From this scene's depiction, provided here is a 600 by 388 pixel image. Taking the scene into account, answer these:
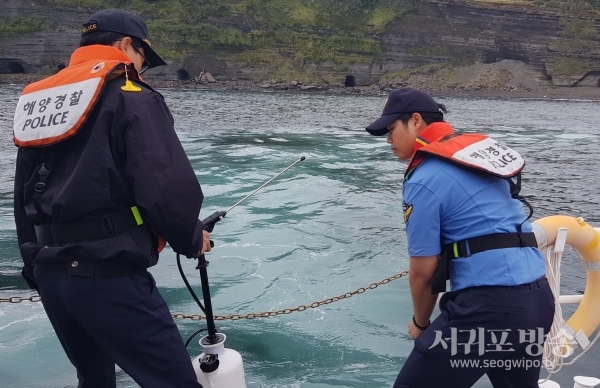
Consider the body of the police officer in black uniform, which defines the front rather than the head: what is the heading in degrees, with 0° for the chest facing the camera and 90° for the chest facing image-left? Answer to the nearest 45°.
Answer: approximately 225°

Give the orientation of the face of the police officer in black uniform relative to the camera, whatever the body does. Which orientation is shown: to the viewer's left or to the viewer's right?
to the viewer's right

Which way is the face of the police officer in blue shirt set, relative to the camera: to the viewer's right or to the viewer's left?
to the viewer's left

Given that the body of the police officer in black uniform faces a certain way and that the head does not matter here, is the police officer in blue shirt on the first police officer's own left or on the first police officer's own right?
on the first police officer's own right
